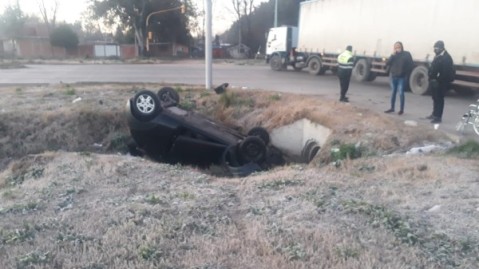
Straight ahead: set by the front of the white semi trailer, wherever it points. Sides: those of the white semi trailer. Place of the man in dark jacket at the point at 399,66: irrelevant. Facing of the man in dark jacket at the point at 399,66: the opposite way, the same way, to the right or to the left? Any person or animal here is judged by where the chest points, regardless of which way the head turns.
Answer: to the left

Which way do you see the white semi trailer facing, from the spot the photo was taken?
facing away from the viewer and to the left of the viewer

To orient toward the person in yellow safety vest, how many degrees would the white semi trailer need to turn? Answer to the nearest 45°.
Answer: approximately 135° to its left

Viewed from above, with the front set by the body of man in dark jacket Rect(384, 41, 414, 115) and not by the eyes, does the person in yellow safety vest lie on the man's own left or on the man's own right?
on the man's own right

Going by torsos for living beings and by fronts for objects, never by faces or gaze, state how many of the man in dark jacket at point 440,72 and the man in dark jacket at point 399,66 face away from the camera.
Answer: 0

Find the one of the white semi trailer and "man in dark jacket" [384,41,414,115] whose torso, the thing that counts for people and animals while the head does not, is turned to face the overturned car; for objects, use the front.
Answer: the man in dark jacket

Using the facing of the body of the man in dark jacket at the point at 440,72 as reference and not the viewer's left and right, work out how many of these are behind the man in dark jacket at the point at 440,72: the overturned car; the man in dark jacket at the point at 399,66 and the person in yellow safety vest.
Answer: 0

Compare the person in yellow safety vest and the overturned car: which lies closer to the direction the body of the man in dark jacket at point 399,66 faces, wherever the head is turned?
the overturned car

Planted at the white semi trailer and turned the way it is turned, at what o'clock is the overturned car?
The overturned car is roughly at 8 o'clock from the white semi trailer.

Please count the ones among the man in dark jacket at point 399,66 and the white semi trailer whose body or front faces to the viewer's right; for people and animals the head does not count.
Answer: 0

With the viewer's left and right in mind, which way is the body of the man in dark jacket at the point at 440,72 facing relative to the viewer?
facing to the left of the viewer

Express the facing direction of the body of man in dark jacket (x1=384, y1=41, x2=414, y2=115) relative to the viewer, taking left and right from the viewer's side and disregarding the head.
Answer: facing the viewer and to the left of the viewer

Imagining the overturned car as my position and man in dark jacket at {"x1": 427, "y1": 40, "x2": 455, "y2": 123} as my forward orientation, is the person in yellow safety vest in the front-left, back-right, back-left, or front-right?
front-left
